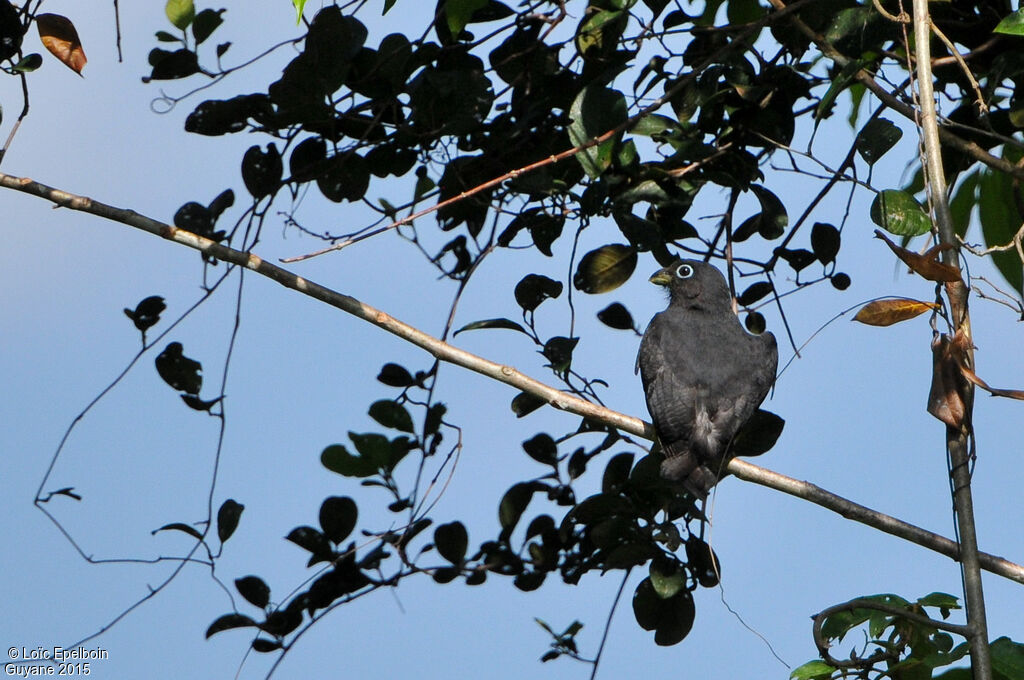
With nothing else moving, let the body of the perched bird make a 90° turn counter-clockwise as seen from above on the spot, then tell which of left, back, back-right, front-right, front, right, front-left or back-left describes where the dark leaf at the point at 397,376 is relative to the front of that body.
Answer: front-left

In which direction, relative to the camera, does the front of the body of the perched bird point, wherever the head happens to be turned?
away from the camera

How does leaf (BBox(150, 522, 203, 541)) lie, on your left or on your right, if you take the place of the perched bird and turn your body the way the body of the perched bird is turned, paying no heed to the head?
on your left
